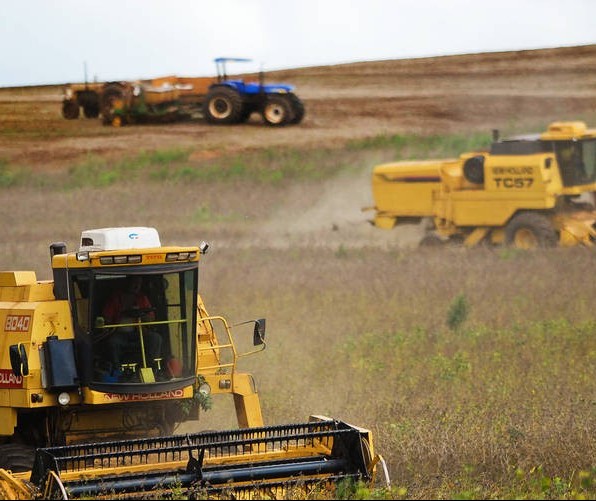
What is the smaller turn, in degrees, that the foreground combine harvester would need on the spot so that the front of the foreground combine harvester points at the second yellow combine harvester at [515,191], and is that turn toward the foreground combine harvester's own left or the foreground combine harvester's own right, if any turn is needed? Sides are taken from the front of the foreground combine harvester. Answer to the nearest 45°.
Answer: approximately 90° to the foreground combine harvester's own left

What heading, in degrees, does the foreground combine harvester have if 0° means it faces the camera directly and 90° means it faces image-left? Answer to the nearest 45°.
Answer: approximately 315°

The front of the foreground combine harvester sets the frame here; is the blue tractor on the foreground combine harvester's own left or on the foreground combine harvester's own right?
on the foreground combine harvester's own left
